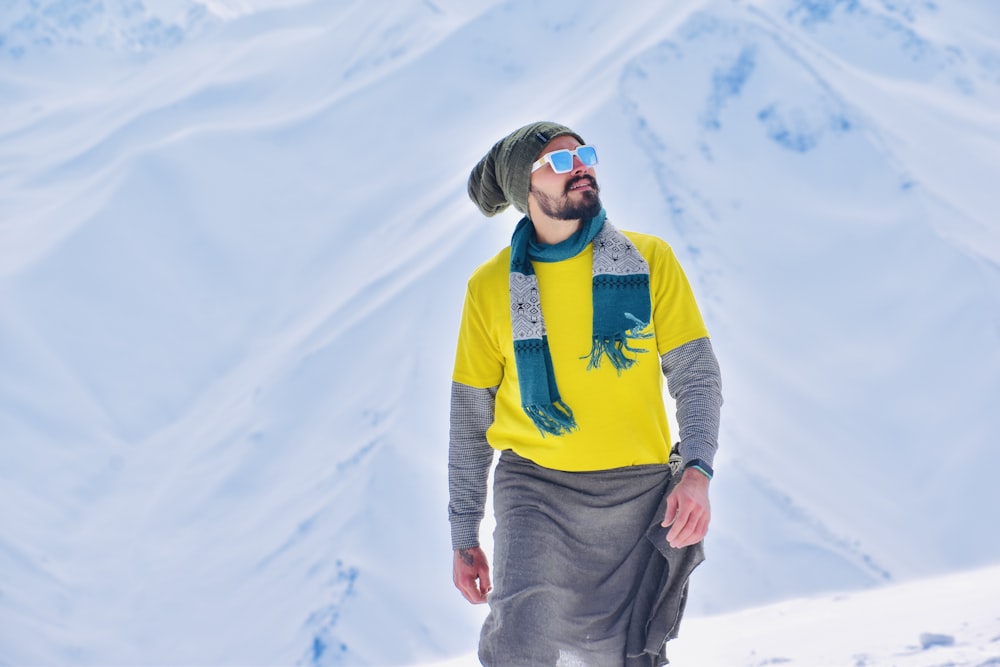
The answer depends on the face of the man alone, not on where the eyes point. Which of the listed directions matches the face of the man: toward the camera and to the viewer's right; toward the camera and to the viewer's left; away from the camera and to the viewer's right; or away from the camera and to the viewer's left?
toward the camera and to the viewer's right

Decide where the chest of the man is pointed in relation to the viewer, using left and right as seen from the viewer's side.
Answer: facing the viewer
